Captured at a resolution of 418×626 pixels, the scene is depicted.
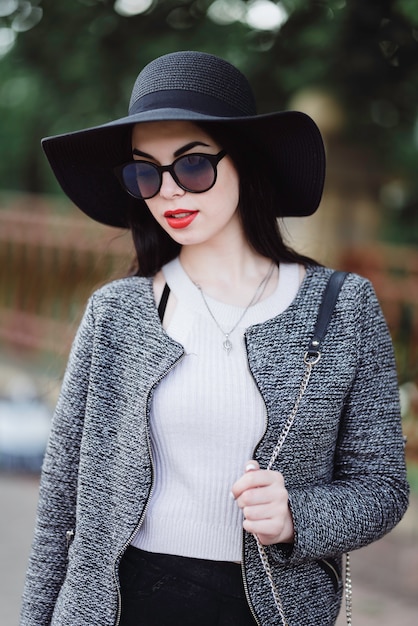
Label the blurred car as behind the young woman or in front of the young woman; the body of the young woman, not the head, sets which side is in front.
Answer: behind

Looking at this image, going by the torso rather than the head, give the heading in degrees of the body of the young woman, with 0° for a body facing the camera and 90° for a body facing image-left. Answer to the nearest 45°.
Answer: approximately 0°
